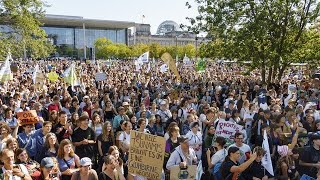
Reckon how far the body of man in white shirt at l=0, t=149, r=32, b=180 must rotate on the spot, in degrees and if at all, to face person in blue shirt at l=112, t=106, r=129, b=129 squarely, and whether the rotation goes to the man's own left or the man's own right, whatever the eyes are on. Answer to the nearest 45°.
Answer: approximately 90° to the man's own left

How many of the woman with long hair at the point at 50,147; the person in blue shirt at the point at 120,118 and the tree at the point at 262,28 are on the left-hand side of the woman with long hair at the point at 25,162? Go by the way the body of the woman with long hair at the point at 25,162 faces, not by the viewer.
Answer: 3

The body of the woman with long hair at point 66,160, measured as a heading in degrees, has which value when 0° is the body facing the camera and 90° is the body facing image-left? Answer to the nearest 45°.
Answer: approximately 315°

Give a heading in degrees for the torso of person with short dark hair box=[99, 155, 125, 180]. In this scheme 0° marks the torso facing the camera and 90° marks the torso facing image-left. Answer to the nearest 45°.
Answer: approximately 315°

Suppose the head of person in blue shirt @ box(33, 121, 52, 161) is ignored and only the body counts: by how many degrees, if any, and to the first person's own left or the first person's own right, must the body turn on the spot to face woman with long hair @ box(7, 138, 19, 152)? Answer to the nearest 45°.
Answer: approximately 90° to the first person's own right

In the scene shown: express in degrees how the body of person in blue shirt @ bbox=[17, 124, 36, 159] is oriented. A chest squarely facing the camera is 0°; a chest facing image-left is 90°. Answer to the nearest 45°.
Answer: approximately 315°

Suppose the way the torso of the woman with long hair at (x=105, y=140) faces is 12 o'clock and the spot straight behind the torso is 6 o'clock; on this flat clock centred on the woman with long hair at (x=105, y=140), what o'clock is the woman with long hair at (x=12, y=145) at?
the woman with long hair at (x=12, y=145) is roughly at 3 o'clock from the woman with long hair at (x=105, y=140).

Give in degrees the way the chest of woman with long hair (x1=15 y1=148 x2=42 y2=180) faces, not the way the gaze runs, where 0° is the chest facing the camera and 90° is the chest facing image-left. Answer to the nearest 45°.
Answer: approximately 315°

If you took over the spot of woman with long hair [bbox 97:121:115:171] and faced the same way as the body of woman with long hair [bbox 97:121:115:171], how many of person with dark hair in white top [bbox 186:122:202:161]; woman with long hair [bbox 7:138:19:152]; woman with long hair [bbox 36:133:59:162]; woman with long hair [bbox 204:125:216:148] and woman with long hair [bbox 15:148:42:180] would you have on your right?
3
